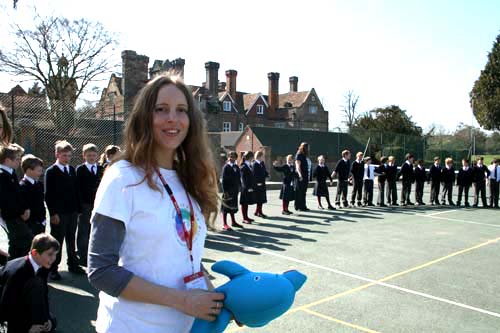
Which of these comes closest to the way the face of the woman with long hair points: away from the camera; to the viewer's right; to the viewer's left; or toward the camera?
toward the camera

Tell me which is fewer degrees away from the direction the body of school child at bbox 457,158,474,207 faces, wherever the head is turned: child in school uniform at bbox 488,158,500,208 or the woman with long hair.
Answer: the woman with long hair

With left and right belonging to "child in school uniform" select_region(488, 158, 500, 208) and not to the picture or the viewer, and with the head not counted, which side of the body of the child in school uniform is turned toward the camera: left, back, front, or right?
front

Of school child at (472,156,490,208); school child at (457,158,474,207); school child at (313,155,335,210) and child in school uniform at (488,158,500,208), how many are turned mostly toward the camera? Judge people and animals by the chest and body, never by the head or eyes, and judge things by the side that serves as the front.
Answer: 4

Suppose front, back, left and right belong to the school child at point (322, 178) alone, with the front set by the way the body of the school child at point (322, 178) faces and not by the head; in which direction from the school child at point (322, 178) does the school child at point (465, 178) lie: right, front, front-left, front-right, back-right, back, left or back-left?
back-left

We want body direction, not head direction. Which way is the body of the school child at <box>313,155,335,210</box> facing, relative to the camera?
toward the camera

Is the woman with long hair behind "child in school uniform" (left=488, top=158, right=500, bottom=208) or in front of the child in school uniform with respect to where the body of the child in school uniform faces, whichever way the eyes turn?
in front

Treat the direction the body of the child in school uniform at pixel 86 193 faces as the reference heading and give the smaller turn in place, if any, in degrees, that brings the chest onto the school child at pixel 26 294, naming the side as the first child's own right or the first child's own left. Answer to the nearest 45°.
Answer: approximately 45° to the first child's own right

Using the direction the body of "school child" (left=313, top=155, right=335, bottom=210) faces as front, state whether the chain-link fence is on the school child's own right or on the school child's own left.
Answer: on the school child's own right

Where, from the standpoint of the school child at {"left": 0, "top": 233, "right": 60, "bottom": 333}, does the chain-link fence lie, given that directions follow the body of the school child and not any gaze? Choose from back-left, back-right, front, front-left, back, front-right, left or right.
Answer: back-left

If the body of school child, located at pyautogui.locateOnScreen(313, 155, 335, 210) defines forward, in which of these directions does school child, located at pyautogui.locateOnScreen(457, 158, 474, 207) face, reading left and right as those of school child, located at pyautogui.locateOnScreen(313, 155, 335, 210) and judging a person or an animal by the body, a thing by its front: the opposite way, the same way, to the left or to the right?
the same way

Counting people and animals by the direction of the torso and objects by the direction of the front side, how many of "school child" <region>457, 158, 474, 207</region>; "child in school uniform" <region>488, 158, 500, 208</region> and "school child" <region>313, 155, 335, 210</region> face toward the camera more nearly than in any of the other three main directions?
3

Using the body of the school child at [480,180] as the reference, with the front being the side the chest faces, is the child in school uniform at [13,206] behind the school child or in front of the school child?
in front

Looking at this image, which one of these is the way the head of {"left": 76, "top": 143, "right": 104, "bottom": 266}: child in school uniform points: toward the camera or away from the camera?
toward the camera

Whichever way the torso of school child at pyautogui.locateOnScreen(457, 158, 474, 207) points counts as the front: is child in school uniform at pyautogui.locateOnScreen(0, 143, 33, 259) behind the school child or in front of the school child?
in front

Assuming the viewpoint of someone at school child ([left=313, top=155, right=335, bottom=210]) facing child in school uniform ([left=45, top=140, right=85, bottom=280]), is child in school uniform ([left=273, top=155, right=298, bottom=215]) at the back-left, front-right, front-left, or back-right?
front-right

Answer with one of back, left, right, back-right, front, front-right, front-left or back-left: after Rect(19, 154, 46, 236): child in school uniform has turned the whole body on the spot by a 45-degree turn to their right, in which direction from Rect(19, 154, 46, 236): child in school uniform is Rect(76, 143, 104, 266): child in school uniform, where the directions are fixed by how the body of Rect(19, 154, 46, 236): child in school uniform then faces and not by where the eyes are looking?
back-left

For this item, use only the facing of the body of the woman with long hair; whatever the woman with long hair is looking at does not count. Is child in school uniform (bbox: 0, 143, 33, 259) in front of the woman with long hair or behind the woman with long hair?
behind

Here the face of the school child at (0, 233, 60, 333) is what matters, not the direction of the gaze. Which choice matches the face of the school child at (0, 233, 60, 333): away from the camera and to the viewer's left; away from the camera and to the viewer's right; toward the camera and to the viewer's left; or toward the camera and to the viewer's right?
toward the camera and to the viewer's right
